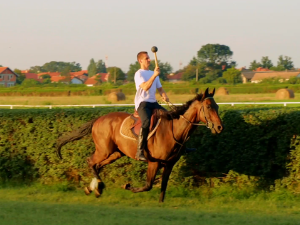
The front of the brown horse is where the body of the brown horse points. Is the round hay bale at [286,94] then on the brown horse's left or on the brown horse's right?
on the brown horse's left

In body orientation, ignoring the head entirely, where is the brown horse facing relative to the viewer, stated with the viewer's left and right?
facing to the right of the viewer
